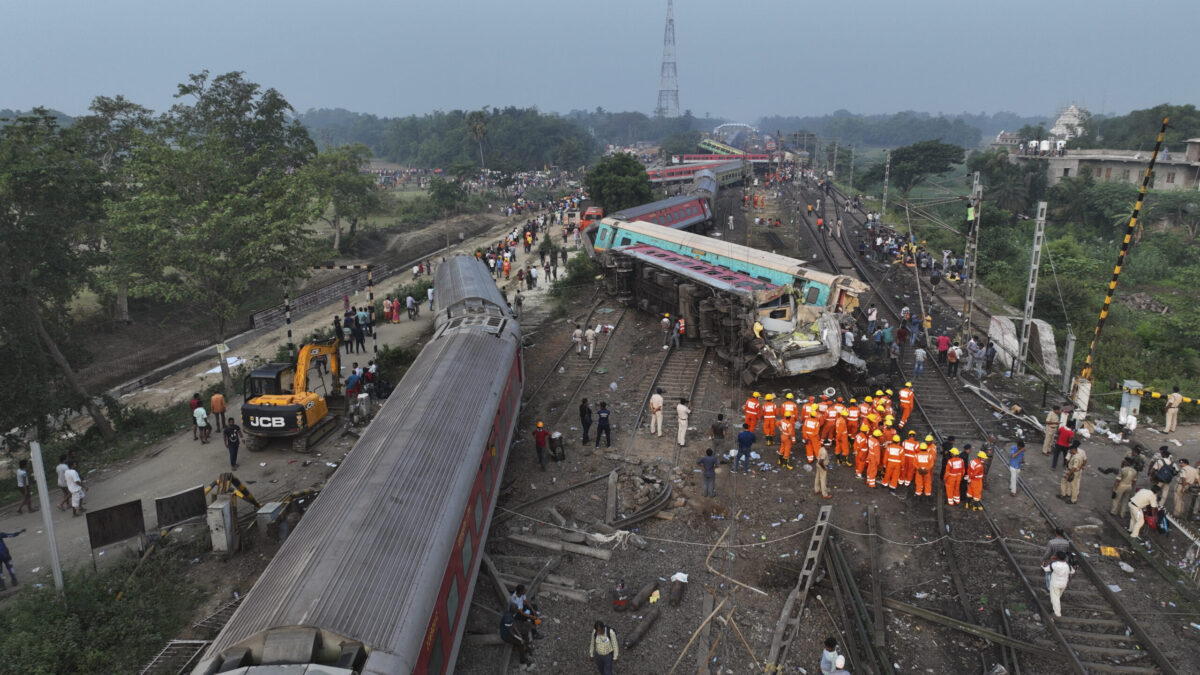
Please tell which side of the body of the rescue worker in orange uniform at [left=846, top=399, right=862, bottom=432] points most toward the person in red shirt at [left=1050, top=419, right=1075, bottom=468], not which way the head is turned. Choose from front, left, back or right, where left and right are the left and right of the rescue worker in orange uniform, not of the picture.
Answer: right

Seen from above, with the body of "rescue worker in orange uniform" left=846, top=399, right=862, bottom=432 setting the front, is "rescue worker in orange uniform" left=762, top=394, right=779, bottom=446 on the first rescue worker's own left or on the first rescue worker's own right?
on the first rescue worker's own left

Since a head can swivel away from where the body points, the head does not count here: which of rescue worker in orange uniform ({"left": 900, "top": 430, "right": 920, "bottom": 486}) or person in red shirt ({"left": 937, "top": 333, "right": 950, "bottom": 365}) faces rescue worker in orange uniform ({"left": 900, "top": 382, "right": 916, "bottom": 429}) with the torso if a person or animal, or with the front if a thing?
rescue worker in orange uniform ({"left": 900, "top": 430, "right": 920, "bottom": 486})

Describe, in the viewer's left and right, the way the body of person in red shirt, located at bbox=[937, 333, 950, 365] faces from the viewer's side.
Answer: facing away from the viewer

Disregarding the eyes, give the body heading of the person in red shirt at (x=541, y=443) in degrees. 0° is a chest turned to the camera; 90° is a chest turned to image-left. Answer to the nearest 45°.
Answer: approximately 180°

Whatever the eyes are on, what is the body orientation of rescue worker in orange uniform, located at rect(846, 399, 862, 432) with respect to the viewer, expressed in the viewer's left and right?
facing away from the viewer

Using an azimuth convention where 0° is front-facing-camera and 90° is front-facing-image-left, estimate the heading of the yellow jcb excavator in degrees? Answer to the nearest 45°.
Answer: approximately 225°
